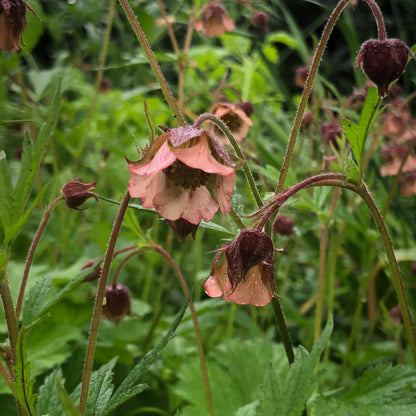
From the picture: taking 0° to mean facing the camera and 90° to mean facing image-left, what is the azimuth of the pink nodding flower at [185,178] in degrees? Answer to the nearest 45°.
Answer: approximately 0°
